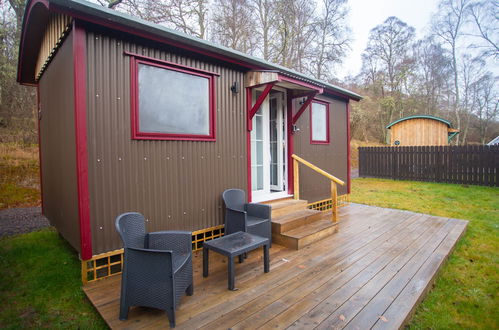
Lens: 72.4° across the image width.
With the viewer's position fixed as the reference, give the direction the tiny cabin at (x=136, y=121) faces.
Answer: facing the viewer and to the right of the viewer

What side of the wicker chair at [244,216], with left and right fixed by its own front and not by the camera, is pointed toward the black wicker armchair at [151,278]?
right

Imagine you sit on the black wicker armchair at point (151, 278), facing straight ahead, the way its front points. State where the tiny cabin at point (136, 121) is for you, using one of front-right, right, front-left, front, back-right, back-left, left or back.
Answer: left

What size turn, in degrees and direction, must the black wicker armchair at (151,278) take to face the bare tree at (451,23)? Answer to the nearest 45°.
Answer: approximately 45° to its left

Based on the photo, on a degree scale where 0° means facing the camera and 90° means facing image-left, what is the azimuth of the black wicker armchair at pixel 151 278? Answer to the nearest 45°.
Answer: approximately 270°

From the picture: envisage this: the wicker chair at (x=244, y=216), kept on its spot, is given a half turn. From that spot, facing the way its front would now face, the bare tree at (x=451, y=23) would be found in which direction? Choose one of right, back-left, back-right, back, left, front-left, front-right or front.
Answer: right

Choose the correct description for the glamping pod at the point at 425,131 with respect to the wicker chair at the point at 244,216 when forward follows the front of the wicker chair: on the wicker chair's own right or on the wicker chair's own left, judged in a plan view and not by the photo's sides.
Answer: on the wicker chair's own left

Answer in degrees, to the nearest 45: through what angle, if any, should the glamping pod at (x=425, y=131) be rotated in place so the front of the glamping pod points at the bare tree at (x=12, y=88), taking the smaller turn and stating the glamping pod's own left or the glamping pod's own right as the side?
approximately 135° to the glamping pod's own right

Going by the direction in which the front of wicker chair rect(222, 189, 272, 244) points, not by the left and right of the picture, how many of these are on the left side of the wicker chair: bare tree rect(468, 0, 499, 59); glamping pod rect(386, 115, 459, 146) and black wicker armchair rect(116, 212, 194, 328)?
2
